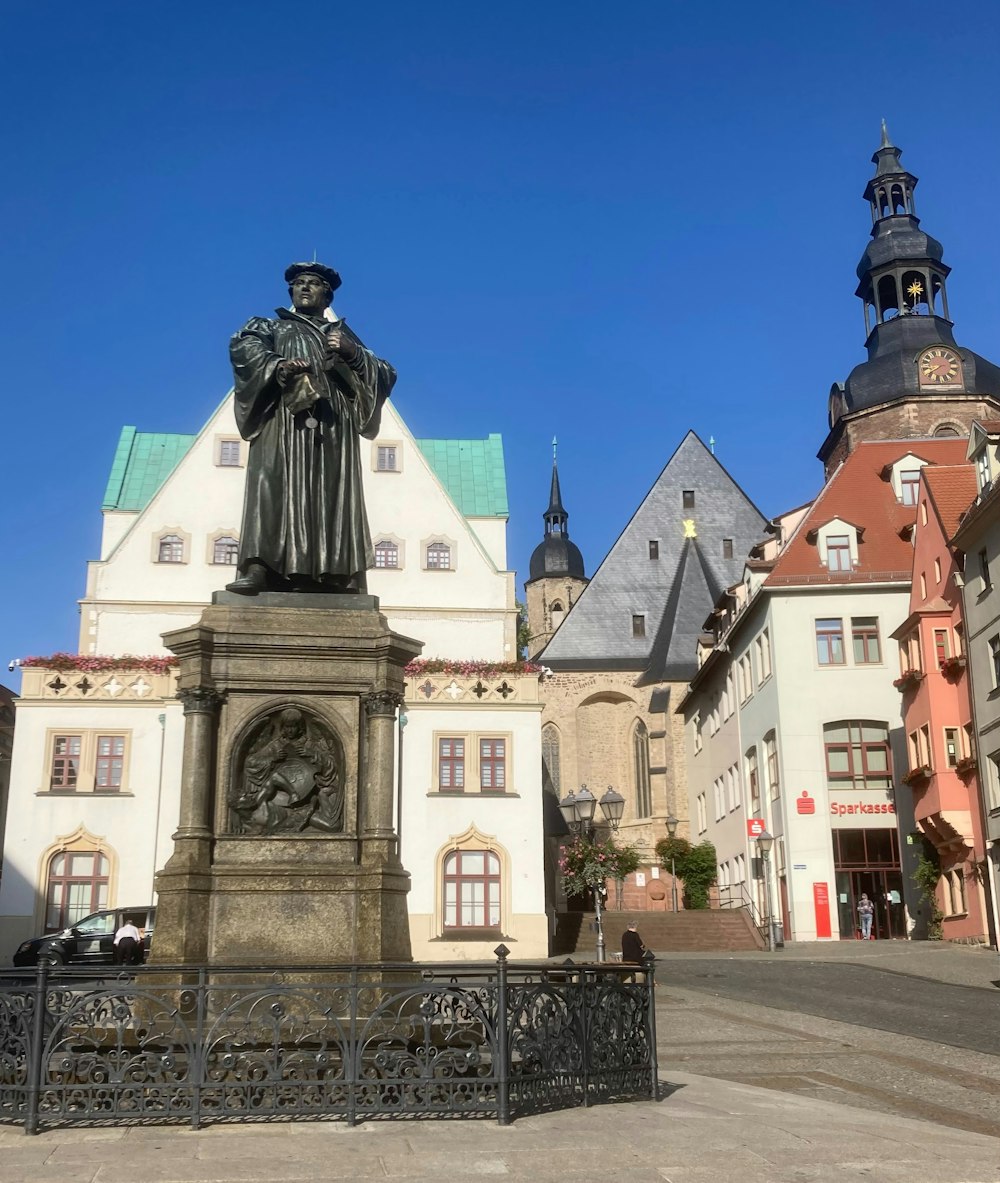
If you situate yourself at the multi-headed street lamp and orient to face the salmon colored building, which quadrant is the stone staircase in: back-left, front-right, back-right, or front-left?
front-left

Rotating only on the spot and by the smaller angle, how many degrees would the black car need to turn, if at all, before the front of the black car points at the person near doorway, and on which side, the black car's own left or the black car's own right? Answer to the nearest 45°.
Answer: approximately 180°

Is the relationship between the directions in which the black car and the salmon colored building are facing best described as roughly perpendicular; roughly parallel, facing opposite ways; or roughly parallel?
roughly parallel

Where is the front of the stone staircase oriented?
toward the camera

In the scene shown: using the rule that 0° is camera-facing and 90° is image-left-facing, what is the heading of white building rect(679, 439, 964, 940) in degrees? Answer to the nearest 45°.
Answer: approximately 0°

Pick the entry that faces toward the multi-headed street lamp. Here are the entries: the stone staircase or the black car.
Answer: the stone staircase

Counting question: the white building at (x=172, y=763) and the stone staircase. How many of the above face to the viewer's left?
0

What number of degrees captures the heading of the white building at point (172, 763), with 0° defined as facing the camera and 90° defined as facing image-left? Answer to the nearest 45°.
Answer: approximately 0°

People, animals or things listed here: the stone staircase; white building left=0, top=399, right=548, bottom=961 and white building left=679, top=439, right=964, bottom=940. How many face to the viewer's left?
0

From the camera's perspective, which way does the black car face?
to the viewer's left

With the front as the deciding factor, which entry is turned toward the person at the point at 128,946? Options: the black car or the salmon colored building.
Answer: the salmon colored building

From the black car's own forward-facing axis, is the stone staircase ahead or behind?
behind

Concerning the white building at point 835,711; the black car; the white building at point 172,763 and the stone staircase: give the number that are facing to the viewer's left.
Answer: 1

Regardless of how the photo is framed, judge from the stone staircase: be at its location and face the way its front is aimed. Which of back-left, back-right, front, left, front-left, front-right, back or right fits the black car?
front-right

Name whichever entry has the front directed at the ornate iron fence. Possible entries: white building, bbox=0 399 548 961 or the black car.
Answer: the white building

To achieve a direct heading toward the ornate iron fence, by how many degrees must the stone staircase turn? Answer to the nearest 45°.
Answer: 0° — it already faces it

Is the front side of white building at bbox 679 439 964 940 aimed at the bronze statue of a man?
yes

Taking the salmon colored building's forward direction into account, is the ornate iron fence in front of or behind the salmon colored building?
in front
